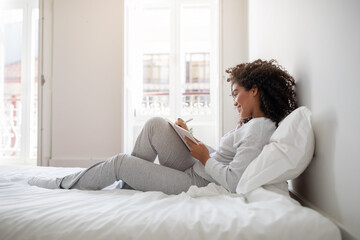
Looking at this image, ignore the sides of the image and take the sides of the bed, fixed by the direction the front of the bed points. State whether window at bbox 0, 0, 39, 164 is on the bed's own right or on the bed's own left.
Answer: on the bed's own right

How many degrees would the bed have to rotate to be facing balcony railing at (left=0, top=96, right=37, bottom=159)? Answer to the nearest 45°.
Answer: approximately 45° to its right

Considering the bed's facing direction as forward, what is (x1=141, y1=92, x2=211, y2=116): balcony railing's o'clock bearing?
The balcony railing is roughly at 3 o'clock from the bed.

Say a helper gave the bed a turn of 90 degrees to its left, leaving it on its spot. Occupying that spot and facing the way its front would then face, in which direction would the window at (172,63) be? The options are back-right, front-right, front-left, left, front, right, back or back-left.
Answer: back

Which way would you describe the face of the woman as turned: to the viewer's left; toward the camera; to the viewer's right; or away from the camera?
to the viewer's left

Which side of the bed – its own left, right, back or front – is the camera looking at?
left
